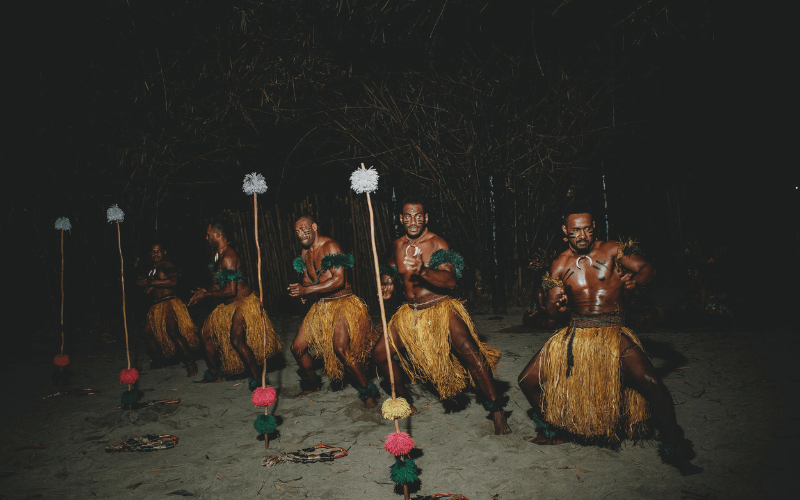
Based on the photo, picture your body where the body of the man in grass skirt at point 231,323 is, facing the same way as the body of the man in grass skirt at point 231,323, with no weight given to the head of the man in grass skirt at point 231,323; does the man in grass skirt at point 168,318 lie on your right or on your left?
on your right

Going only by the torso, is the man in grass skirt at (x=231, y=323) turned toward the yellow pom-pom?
no

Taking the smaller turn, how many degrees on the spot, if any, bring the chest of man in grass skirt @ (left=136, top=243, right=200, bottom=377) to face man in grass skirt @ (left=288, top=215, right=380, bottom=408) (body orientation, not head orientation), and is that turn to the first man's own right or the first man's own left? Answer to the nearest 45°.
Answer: approximately 90° to the first man's own left

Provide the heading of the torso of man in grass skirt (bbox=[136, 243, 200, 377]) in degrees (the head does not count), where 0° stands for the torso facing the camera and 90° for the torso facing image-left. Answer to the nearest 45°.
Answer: approximately 45°

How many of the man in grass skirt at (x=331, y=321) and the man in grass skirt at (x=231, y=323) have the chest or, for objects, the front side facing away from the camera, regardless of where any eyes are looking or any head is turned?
0

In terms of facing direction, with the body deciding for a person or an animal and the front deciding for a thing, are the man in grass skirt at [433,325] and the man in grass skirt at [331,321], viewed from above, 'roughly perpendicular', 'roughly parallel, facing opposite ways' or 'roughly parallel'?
roughly parallel

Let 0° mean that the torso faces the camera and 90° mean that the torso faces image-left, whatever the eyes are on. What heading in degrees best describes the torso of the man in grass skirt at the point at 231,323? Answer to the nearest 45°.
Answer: approximately 90°

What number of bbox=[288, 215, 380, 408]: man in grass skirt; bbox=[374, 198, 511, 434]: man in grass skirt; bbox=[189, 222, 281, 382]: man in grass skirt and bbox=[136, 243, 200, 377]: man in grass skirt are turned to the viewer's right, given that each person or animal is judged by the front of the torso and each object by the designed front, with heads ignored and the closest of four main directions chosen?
0

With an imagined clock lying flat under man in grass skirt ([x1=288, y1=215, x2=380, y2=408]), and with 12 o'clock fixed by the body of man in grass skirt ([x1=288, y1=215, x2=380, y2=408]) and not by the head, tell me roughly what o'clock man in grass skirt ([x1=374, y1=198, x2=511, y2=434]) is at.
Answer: man in grass skirt ([x1=374, y1=198, x2=511, y2=434]) is roughly at 9 o'clock from man in grass skirt ([x1=288, y1=215, x2=380, y2=408]).

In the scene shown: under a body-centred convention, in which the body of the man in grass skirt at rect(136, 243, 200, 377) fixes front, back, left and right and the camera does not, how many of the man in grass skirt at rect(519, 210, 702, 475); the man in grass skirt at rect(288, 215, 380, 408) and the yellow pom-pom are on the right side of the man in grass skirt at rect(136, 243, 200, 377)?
0

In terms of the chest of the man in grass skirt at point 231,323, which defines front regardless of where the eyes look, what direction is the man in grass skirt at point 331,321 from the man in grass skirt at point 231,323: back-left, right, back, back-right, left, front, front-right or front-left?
back-left

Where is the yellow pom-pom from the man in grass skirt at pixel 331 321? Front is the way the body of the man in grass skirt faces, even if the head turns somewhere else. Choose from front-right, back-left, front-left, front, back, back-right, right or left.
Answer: front-left

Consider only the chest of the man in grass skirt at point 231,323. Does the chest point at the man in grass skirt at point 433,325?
no

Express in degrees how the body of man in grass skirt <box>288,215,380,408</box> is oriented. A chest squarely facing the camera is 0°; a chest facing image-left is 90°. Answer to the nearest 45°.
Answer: approximately 45°

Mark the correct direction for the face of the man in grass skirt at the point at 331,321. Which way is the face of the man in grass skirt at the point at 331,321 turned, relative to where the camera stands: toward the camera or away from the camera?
toward the camera

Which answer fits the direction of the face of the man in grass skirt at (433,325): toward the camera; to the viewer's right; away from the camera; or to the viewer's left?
toward the camera
